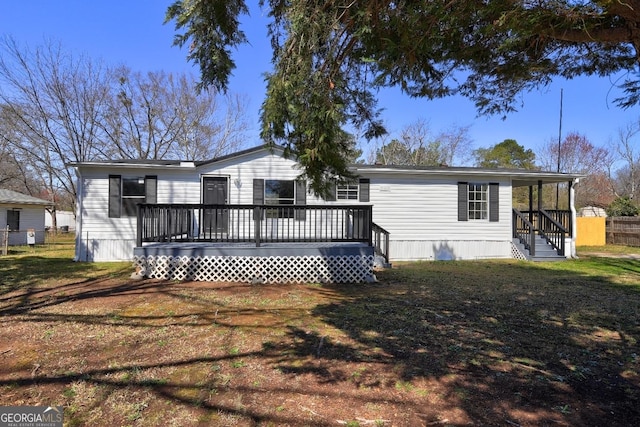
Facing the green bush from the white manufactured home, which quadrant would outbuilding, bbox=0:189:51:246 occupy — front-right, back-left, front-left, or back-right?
back-left

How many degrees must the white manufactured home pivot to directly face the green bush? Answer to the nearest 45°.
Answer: approximately 135° to its left

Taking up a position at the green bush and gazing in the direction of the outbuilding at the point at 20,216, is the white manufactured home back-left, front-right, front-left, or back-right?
front-left

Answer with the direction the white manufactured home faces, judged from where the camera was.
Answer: facing the viewer

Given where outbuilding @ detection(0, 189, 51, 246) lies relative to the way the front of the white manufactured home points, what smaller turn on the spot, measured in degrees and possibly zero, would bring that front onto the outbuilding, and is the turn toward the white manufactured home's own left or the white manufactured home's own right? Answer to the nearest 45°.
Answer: approximately 135° to the white manufactured home's own right
